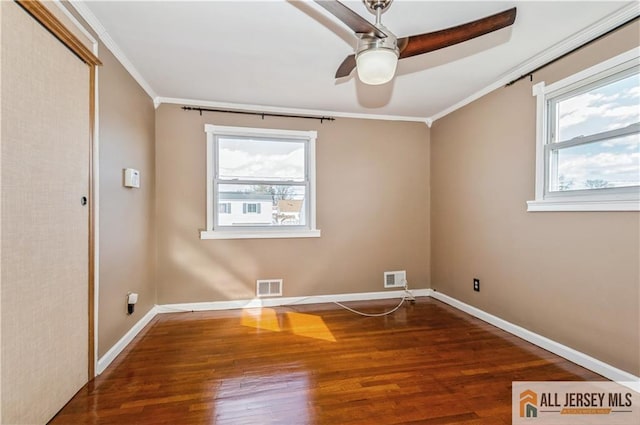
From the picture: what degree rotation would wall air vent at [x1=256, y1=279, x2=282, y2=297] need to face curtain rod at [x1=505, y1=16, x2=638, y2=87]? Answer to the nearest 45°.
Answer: approximately 45° to its left

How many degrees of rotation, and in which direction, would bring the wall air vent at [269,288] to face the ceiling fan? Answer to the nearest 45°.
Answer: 0° — it already faces it

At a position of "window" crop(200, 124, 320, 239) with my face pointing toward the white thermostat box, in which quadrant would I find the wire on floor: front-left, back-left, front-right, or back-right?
back-left

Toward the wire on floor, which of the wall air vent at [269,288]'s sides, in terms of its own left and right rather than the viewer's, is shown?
left
